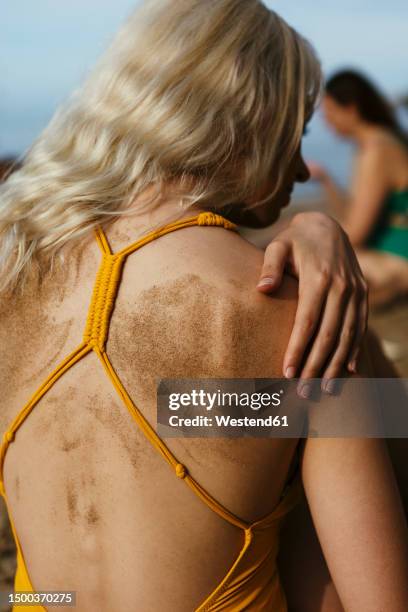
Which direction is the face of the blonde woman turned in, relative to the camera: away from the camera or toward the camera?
away from the camera

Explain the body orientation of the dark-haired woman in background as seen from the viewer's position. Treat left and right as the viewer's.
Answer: facing to the left of the viewer

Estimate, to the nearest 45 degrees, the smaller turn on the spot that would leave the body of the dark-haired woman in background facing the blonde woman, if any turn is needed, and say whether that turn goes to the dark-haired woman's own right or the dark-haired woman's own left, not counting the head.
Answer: approximately 90° to the dark-haired woman's own left
